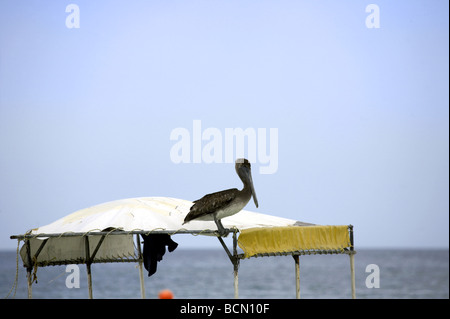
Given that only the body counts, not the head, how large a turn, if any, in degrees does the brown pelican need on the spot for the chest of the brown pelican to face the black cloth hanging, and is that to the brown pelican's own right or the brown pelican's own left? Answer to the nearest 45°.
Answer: approximately 135° to the brown pelican's own left

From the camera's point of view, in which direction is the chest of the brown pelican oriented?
to the viewer's right
